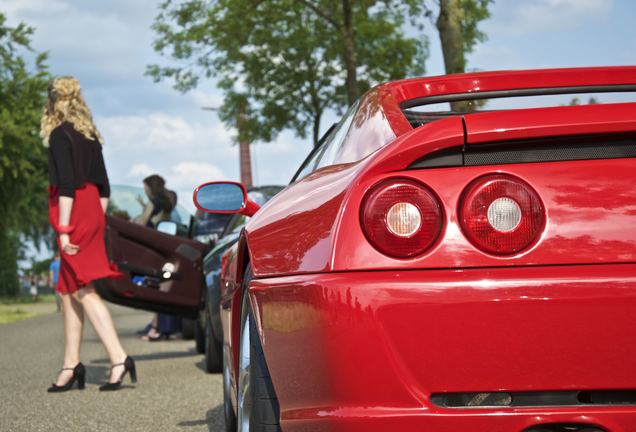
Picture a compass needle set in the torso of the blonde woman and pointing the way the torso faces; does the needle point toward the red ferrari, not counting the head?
no

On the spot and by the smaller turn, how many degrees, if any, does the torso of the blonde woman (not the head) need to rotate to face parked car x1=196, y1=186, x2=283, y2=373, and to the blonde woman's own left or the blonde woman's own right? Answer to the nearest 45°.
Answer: approximately 135° to the blonde woman's own right

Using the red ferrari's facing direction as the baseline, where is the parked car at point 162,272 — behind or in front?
in front

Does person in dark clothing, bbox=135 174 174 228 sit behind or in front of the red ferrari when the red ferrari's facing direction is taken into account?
in front

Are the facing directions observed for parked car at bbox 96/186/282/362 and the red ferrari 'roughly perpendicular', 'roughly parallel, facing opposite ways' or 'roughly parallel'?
roughly parallel

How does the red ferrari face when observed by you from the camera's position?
facing away from the viewer

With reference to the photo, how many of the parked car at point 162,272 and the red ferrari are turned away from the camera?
2

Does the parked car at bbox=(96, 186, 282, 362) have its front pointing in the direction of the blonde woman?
no

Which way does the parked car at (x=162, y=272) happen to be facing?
away from the camera

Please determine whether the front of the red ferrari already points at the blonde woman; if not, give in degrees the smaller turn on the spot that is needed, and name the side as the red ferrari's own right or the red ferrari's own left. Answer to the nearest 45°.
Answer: approximately 45° to the red ferrari's own left

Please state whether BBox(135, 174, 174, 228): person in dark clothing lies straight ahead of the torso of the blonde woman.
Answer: no

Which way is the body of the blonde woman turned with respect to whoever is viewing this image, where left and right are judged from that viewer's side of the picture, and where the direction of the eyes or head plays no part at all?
facing away from the viewer and to the left of the viewer

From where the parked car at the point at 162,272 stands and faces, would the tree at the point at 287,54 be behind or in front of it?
in front
